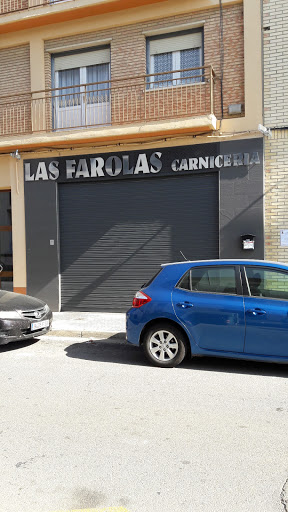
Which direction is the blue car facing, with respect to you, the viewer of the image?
facing to the right of the viewer

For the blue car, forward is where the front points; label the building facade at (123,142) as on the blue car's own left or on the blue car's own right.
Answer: on the blue car's own left

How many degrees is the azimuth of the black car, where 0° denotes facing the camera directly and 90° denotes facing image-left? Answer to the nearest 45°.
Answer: approximately 315°

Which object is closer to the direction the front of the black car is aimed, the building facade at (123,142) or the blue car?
the blue car

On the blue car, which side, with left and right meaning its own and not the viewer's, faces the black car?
back

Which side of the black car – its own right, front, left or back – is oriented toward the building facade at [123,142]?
left

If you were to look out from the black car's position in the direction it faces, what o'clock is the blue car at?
The blue car is roughly at 12 o'clock from the black car.
